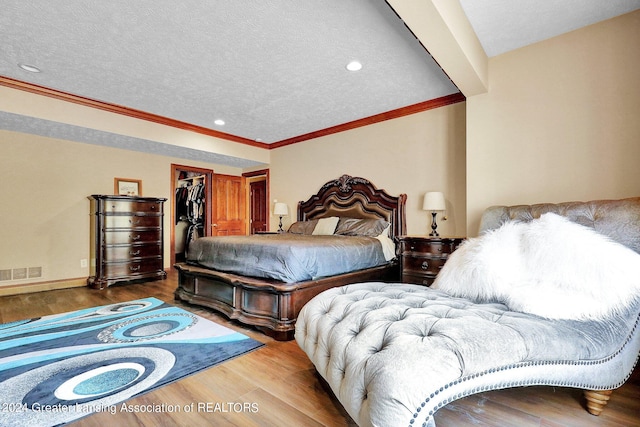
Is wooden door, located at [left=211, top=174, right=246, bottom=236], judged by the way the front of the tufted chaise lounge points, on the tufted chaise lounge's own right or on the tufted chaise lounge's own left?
on the tufted chaise lounge's own right

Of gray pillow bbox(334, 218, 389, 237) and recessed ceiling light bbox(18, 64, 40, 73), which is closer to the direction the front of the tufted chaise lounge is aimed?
the recessed ceiling light

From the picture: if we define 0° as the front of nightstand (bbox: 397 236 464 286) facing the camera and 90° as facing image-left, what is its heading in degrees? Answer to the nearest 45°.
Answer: approximately 0°

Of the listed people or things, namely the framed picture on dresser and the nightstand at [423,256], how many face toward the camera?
2

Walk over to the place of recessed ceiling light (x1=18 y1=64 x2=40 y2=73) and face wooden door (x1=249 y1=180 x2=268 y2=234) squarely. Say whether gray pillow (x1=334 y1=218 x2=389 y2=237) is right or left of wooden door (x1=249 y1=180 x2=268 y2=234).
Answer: right

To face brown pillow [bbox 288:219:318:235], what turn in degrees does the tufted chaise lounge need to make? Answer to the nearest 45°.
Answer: approximately 90° to its right

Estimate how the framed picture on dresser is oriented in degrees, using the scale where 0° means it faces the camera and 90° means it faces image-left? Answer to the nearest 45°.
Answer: approximately 0°

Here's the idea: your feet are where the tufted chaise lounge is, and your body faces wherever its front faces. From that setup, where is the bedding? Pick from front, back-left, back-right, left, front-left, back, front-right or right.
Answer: right

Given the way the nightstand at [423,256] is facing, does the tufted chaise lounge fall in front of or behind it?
in front

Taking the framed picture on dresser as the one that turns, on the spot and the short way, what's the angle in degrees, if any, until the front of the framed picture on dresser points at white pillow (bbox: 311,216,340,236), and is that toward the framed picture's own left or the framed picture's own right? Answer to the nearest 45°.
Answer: approximately 45° to the framed picture's own left

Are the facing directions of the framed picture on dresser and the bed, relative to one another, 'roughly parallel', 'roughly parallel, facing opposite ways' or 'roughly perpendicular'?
roughly perpendicular

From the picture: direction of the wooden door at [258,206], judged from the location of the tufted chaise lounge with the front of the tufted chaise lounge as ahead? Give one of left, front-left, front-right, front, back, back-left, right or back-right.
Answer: right

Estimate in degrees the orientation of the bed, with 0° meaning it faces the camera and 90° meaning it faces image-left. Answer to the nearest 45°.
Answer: approximately 45°

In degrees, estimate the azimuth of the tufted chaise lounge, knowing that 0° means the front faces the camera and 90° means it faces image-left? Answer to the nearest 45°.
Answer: approximately 45°

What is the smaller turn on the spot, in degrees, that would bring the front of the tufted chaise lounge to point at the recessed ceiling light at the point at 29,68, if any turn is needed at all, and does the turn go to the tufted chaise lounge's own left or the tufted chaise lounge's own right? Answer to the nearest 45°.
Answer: approximately 45° to the tufted chaise lounge's own right
